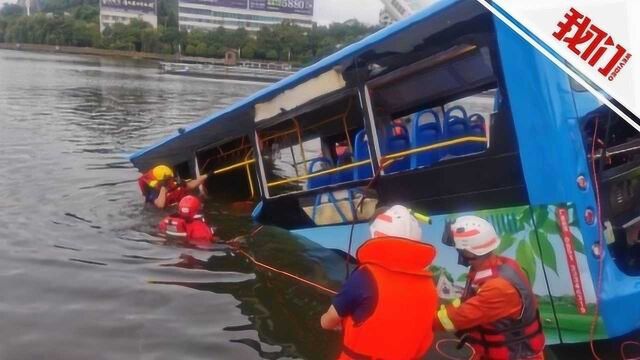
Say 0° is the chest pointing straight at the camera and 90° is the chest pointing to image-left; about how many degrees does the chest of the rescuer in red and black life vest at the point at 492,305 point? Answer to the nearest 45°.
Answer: approximately 90°
